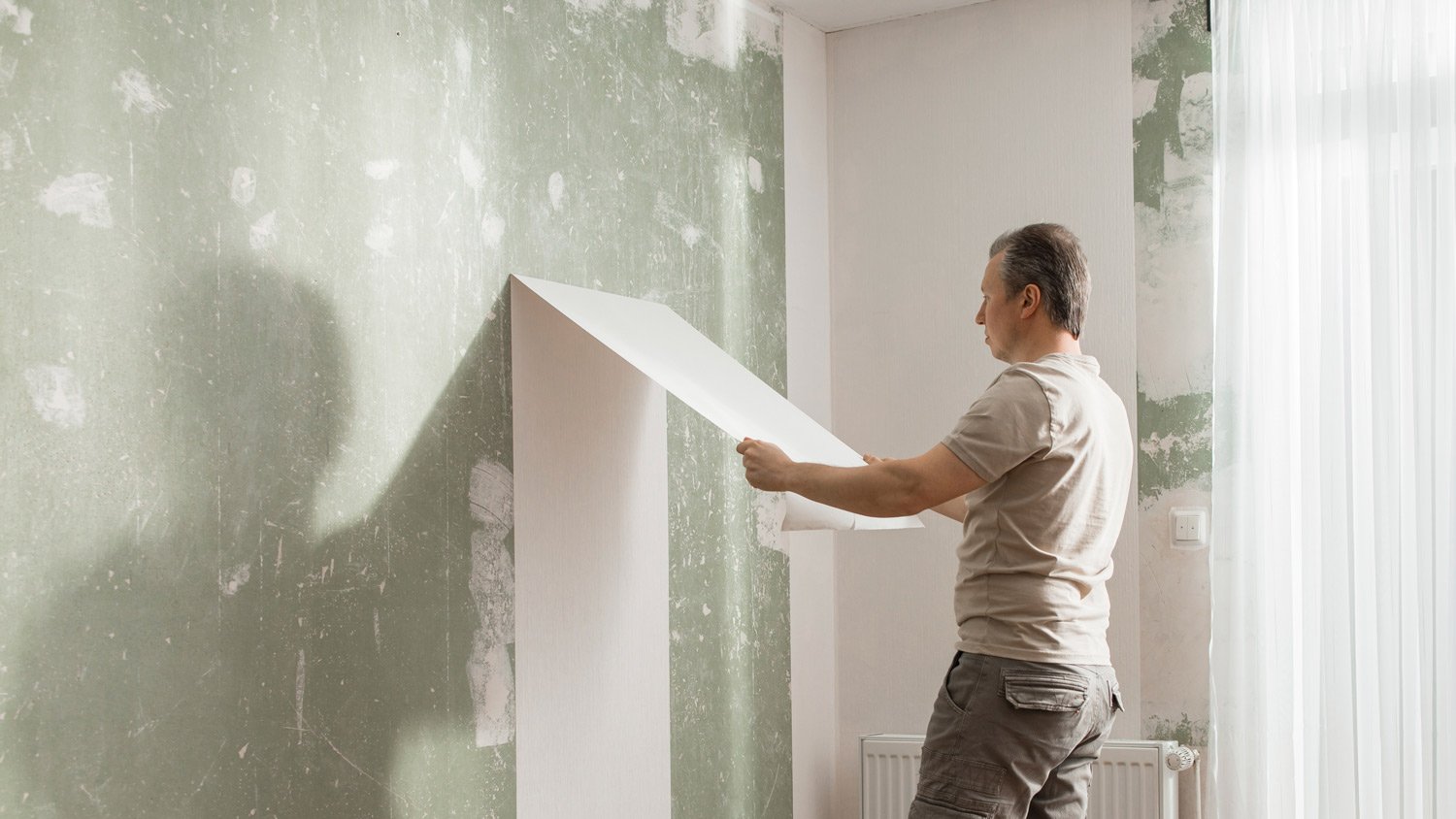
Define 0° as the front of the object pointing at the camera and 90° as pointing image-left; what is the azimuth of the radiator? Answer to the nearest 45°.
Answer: approximately 0°

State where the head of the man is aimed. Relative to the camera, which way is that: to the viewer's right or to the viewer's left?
to the viewer's left

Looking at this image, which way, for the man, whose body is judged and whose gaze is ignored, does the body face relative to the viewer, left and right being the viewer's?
facing away from the viewer and to the left of the viewer

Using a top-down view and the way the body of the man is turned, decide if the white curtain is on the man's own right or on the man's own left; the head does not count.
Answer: on the man's own right

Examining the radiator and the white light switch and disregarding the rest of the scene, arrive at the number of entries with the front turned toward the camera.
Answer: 2
